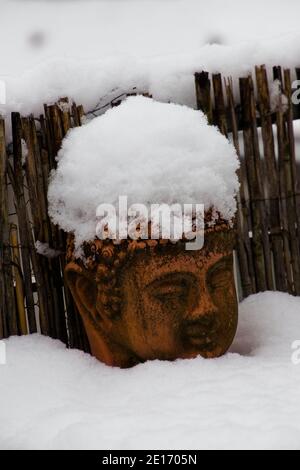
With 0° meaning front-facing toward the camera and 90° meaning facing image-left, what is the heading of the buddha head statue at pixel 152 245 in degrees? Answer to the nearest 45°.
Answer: approximately 315°
